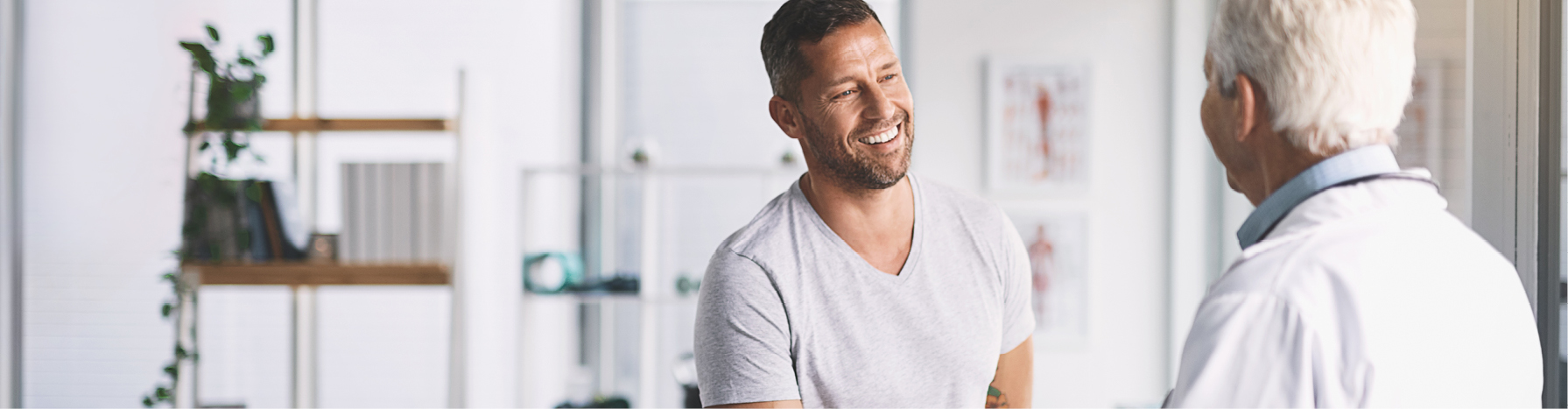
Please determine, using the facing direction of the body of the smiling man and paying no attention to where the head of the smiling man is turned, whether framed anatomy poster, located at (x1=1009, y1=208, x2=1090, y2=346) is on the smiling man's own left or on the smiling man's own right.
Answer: on the smiling man's own left

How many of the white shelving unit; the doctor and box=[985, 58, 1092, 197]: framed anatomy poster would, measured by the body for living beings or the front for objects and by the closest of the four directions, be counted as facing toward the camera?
2

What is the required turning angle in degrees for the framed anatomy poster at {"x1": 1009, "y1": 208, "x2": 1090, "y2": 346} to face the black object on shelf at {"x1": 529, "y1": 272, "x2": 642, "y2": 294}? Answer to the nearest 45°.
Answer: approximately 45° to its right

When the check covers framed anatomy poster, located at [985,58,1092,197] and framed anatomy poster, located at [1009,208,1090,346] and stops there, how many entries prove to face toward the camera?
2

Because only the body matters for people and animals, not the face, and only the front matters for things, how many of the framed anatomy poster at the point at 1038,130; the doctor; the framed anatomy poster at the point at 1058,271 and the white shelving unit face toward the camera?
3

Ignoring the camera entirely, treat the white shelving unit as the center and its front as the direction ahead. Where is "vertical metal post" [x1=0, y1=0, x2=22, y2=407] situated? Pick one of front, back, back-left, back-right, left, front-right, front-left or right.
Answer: right

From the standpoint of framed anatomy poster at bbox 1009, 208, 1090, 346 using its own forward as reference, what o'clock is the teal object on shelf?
The teal object on shelf is roughly at 2 o'clock from the framed anatomy poster.

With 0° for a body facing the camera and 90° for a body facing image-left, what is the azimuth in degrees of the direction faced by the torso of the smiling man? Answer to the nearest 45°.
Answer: approximately 315°

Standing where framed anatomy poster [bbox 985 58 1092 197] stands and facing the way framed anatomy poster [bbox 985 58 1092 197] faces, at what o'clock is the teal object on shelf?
The teal object on shelf is roughly at 2 o'clock from the framed anatomy poster.
